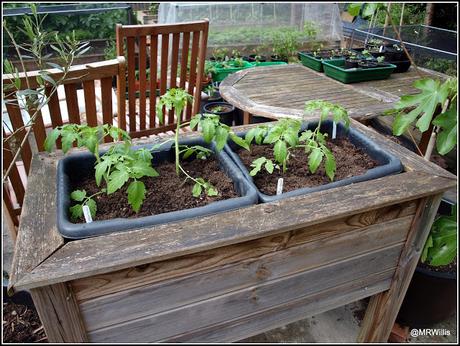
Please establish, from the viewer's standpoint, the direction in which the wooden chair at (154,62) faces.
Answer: facing away from the viewer and to the left of the viewer

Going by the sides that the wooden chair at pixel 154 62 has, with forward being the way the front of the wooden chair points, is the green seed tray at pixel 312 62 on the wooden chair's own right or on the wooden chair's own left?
on the wooden chair's own right

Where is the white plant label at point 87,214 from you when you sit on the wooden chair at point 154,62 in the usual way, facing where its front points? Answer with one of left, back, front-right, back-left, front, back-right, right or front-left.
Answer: back-left

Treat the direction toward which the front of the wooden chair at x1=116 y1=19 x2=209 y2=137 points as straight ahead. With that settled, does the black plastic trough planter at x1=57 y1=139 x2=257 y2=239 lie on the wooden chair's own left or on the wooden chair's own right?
on the wooden chair's own left
